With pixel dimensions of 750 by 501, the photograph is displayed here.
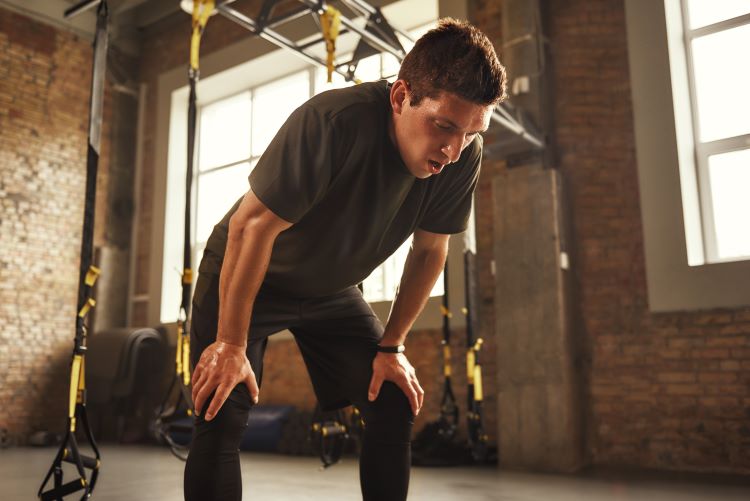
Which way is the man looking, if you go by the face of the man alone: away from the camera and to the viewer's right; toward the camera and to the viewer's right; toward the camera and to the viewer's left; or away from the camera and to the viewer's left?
toward the camera and to the viewer's right

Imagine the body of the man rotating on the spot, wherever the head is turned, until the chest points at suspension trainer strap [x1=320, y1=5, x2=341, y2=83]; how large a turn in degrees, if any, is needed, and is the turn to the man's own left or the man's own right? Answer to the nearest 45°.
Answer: approximately 135° to the man's own left

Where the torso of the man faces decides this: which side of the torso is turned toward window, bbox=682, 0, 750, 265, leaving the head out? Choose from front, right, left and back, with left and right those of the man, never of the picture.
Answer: left

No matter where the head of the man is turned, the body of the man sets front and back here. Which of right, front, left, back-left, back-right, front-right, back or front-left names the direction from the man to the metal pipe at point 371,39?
back-left

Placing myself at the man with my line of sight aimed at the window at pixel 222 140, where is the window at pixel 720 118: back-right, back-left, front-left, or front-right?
front-right

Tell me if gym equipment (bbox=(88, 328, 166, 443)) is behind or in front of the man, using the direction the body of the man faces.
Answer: behind

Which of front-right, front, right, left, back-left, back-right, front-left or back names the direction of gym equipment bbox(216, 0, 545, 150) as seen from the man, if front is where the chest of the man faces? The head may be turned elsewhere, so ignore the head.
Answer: back-left

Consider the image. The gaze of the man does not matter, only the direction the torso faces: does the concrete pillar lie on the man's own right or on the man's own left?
on the man's own left

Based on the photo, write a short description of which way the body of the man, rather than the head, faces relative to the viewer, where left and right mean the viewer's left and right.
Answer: facing the viewer and to the right of the viewer
